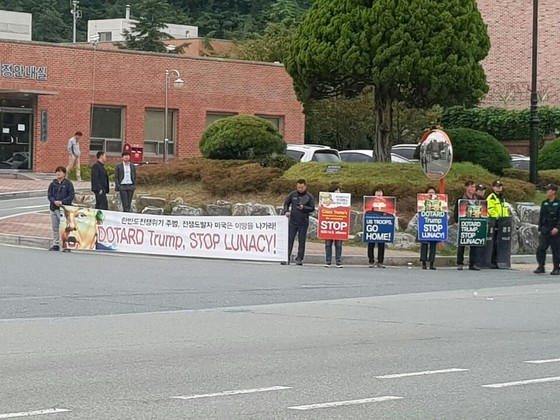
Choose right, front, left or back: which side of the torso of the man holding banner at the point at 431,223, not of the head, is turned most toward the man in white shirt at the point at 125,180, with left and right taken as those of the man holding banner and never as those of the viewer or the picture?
right

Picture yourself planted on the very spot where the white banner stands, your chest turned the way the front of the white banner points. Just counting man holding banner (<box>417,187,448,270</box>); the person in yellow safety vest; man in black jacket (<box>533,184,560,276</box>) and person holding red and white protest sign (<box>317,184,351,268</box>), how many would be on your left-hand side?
4

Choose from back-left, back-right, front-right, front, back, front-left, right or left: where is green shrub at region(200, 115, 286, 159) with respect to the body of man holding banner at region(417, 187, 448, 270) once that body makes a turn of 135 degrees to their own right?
front

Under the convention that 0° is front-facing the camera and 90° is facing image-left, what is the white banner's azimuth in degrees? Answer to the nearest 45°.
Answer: approximately 0°
